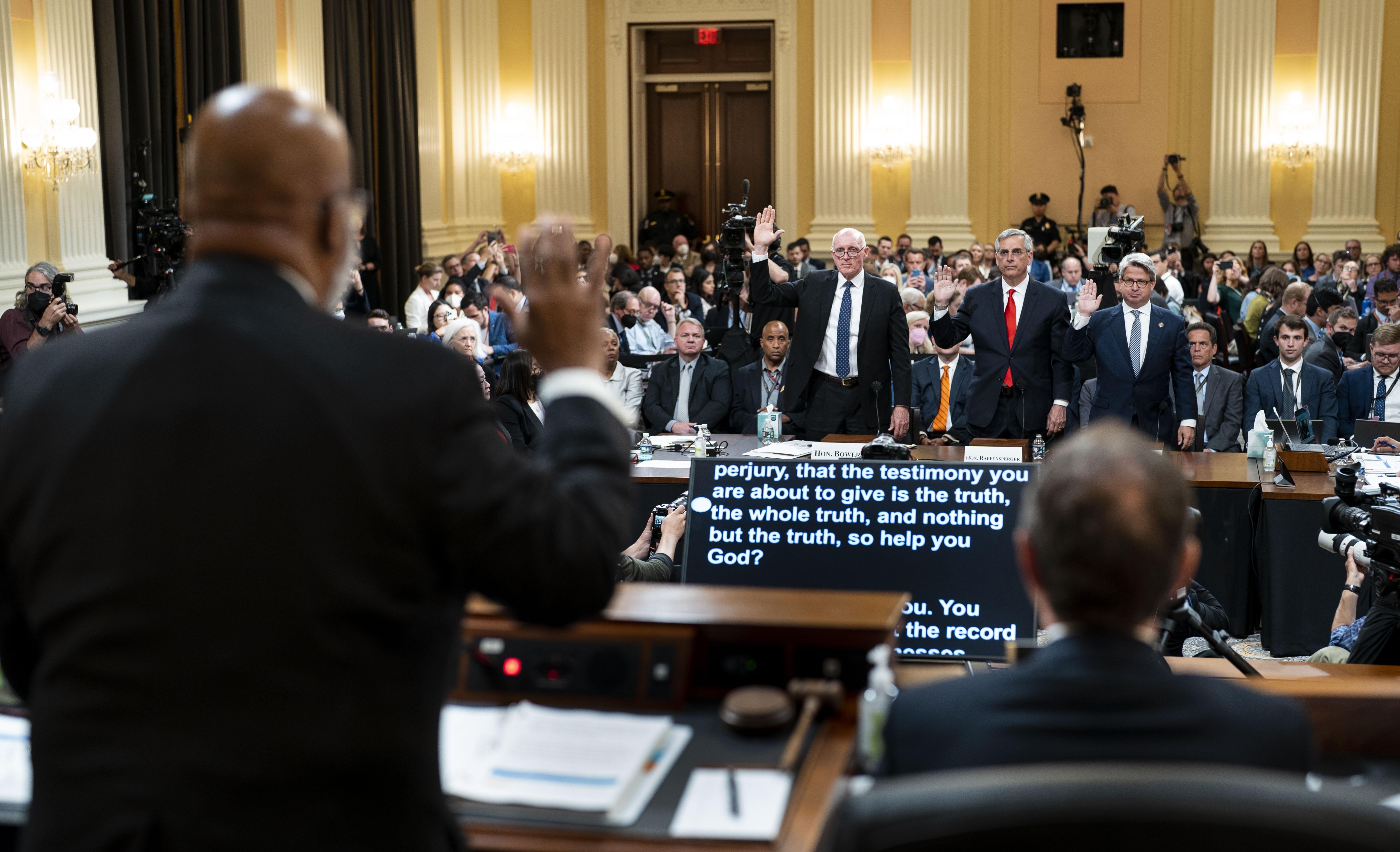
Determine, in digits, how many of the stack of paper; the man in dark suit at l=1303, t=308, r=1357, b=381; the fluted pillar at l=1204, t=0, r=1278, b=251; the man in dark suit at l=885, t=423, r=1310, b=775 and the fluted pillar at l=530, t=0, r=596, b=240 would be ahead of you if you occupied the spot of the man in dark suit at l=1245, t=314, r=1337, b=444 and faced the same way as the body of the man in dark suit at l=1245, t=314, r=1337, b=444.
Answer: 2

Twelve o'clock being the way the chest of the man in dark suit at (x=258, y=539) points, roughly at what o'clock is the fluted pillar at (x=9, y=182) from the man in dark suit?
The fluted pillar is roughly at 10 o'clock from the man in dark suit.

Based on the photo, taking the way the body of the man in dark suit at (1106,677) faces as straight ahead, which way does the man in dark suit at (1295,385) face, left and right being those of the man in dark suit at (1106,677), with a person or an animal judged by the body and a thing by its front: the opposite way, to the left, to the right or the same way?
the opposite way

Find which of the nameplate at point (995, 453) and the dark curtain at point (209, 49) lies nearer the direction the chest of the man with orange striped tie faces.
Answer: the nameplate

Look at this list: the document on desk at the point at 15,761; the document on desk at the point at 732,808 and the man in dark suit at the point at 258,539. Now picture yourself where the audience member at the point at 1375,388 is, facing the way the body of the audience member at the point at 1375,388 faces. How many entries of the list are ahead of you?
3

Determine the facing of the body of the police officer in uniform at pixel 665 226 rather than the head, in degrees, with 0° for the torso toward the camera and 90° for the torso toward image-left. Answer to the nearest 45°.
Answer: approximately 0°

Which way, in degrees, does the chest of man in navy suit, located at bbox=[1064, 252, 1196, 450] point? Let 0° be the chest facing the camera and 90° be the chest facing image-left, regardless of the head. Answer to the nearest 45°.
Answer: approximately 0°

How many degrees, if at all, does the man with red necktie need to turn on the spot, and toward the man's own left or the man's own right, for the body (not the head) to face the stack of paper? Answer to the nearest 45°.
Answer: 0° — they already face it

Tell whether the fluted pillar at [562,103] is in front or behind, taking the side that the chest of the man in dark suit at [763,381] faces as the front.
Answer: behind

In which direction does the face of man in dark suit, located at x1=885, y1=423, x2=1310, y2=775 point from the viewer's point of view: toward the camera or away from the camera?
away from the camera

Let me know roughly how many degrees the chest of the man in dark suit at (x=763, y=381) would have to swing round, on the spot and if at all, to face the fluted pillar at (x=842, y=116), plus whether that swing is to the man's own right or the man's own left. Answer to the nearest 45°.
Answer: approximately 180°

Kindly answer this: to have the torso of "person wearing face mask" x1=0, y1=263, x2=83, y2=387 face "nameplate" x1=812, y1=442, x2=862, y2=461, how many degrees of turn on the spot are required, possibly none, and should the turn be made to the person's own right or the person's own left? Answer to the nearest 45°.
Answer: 0° — they already face it
